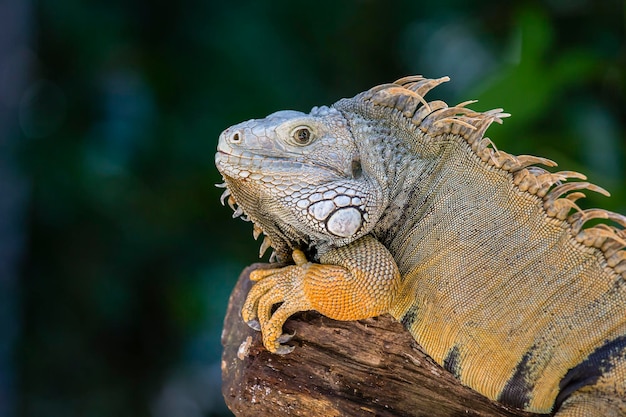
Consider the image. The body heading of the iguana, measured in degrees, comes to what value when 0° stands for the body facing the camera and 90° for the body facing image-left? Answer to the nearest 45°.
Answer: approximately 90°
